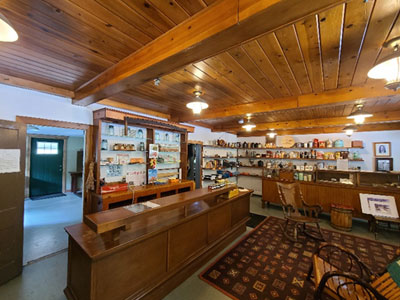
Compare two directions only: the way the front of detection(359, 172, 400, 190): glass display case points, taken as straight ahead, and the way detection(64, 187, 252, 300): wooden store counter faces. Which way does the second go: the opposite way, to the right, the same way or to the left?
to the left

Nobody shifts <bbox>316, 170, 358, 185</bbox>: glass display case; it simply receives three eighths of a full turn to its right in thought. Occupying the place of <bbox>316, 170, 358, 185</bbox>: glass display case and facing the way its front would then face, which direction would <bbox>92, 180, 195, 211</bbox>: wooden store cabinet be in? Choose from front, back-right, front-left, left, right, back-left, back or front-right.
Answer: left

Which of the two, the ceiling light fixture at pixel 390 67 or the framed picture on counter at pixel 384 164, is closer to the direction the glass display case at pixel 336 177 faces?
the ceiling light fixture

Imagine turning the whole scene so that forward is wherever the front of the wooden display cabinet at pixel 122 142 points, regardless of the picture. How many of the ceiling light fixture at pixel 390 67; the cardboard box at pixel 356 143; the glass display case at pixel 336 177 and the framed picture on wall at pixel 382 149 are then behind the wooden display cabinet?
0

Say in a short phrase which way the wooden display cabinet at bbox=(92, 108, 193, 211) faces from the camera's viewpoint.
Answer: facing the viewer and to the right of the viewer

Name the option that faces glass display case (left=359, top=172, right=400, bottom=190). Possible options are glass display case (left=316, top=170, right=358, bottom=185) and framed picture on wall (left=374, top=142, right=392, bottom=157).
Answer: the framed picture on wall

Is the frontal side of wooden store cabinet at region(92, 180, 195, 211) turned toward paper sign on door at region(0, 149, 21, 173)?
no

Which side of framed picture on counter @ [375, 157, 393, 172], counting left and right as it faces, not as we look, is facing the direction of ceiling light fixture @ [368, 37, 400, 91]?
front

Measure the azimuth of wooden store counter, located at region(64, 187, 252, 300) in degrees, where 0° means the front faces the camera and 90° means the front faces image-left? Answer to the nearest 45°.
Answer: approximately 315°

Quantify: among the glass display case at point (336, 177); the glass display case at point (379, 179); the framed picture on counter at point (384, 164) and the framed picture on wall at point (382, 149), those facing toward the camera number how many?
4

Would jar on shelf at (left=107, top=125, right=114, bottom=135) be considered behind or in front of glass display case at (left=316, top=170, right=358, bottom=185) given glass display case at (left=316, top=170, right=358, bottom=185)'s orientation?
in front

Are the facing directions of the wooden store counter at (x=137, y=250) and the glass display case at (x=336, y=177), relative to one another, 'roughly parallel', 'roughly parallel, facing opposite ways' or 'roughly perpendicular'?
roughly perpendicular

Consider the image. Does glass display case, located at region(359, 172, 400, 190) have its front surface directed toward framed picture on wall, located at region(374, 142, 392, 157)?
no

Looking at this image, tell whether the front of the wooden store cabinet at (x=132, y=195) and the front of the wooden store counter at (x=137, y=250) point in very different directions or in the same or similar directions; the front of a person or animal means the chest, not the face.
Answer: same or similar directions

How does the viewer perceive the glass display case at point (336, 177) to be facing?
facing the viewer

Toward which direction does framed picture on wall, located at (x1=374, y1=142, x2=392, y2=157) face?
toward the camera

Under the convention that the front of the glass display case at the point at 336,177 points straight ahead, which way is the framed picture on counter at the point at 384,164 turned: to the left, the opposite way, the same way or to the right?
the same way

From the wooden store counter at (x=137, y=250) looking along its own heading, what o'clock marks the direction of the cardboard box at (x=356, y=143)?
The cardboard box is roughly at 10 o'clock from the wooden store counter.

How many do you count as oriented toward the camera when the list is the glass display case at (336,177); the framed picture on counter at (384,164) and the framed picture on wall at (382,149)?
3

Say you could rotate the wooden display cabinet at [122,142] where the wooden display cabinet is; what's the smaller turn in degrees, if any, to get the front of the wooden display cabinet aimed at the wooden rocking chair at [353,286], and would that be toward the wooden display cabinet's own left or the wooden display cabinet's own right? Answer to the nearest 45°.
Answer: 0° — it already faces it

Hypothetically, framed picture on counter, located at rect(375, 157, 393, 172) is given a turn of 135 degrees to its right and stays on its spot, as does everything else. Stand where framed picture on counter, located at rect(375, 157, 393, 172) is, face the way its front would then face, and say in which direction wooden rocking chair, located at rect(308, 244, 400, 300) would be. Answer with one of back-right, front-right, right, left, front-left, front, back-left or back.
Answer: back-left
